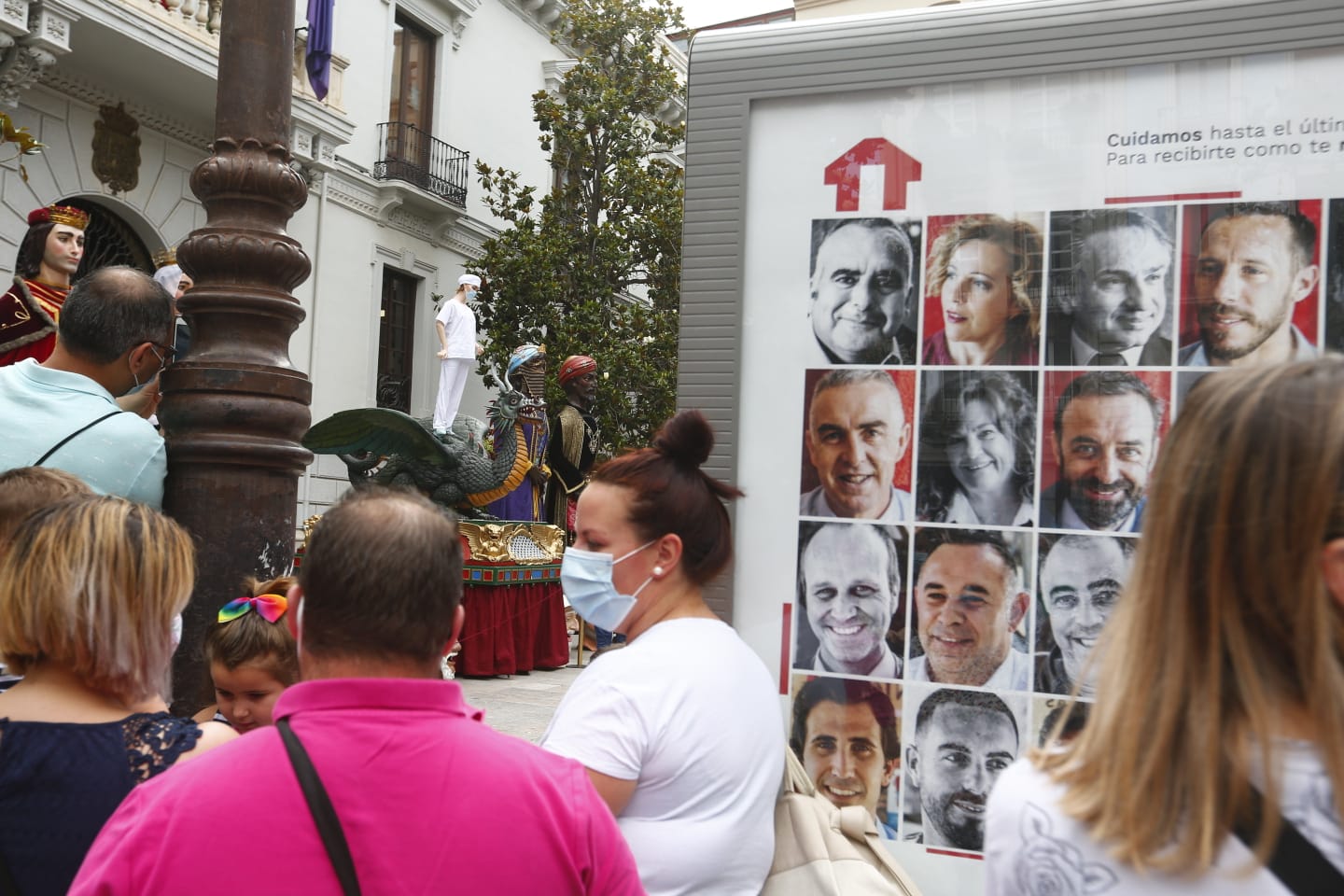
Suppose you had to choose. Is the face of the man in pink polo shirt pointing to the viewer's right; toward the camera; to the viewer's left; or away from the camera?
away from the camera

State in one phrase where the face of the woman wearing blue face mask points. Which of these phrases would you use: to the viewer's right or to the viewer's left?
to the viewer's left

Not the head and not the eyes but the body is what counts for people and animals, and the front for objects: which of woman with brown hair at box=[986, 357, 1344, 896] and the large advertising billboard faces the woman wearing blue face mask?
the large advertising billboard

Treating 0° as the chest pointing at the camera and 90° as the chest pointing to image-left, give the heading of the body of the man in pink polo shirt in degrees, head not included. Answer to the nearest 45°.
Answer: approximately 180°

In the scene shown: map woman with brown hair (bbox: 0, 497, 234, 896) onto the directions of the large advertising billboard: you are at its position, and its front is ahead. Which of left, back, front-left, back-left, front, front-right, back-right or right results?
front

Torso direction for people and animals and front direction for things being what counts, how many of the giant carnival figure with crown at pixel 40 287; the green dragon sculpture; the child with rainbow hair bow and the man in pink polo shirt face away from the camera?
1

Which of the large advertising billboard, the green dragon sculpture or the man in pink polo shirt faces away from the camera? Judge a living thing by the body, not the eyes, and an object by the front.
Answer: the man in pink polo shirt

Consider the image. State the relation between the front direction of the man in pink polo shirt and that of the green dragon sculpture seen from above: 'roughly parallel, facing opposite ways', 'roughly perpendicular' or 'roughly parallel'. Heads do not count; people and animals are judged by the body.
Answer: roughly perpendicular

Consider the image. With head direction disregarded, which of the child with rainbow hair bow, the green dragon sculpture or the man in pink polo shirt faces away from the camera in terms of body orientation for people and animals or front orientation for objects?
the man in pink polo shirt

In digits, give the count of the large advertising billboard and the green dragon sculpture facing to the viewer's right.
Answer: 1

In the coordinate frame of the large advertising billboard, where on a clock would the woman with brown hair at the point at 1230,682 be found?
The woman with brown hair is roughly at 10 o'clock from the large advertising billboard.

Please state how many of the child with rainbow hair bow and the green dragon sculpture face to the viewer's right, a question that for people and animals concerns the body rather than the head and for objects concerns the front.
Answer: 1

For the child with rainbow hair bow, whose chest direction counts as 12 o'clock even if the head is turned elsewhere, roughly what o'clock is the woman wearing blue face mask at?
The woman wearing blue face mask is roughly at 9 o'clock from the child with rainbow hair bow.

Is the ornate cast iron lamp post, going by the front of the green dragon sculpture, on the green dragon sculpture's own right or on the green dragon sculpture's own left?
on the green dragon sculpture's own right
